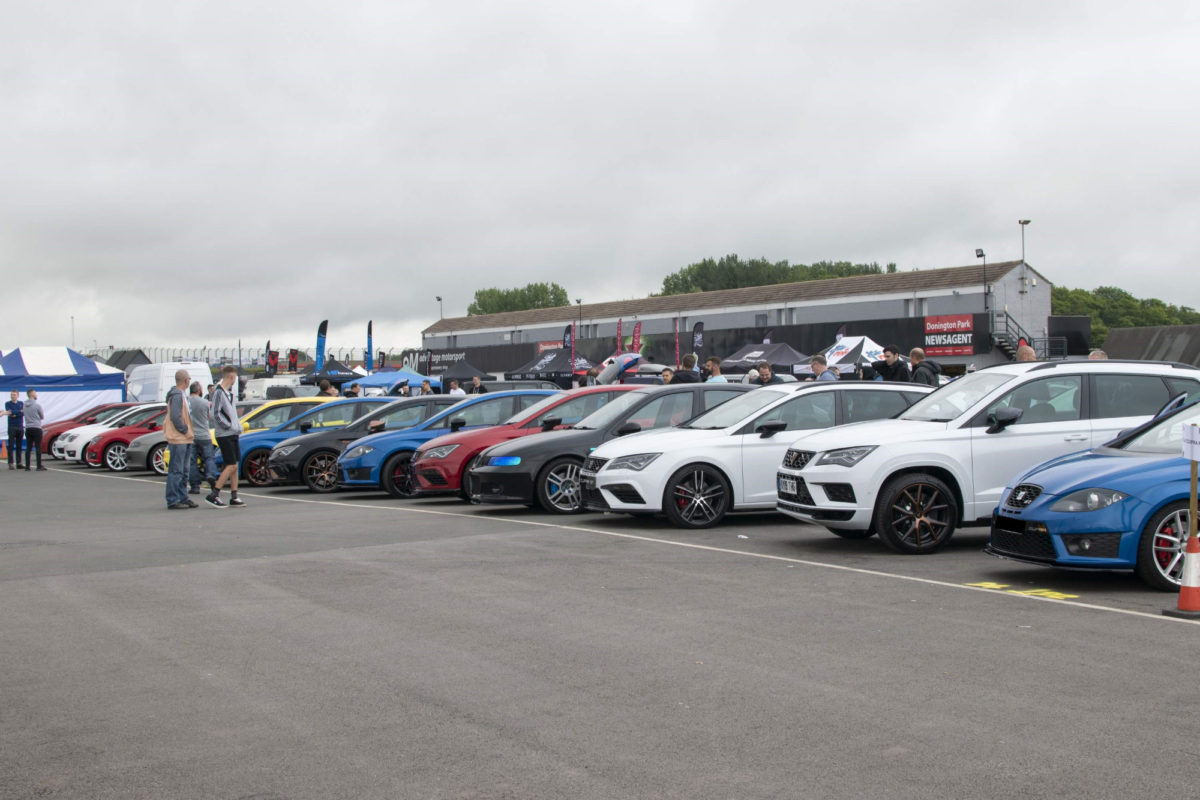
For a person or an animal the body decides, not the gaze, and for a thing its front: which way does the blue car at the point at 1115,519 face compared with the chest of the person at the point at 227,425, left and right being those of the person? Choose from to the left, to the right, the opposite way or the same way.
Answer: the opposite way

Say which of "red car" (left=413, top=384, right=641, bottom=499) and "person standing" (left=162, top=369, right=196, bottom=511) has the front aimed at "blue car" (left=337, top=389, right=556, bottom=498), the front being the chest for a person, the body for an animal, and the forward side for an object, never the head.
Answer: the person standing

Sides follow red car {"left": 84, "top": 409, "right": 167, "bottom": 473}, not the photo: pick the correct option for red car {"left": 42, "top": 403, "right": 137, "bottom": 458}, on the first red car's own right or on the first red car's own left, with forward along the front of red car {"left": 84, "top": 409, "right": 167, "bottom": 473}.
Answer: on the first red car's own right

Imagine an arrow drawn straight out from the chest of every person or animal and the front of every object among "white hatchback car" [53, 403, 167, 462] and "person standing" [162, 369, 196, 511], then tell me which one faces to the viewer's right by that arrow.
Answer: the person standing

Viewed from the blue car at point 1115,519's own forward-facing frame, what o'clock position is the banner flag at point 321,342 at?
The banner flag is roughly at 3 o'clock from the blue car.

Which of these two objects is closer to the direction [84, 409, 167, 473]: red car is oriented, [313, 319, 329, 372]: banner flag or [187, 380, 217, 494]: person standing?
the person standing

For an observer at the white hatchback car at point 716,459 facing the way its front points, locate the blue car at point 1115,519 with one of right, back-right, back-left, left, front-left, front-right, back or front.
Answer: left

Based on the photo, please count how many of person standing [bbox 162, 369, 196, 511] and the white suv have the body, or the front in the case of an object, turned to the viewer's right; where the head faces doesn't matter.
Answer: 1

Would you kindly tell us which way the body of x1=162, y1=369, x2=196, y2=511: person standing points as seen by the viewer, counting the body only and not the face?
to the viewer's right

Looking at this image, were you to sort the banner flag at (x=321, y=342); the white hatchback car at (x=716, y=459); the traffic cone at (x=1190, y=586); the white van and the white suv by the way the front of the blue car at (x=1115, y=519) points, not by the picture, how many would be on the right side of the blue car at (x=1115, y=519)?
4

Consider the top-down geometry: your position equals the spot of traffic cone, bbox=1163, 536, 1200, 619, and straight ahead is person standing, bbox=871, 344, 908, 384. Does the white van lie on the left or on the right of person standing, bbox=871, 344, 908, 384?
left

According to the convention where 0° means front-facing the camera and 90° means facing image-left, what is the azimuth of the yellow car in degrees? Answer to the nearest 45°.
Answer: approximately 45°

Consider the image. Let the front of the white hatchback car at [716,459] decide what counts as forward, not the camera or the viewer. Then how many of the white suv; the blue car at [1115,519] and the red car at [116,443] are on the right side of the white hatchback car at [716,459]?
1

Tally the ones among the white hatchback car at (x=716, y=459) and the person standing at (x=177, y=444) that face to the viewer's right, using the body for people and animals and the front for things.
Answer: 1

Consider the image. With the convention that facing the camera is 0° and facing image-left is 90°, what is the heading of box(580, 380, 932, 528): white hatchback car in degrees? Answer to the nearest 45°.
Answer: approximately 45°
